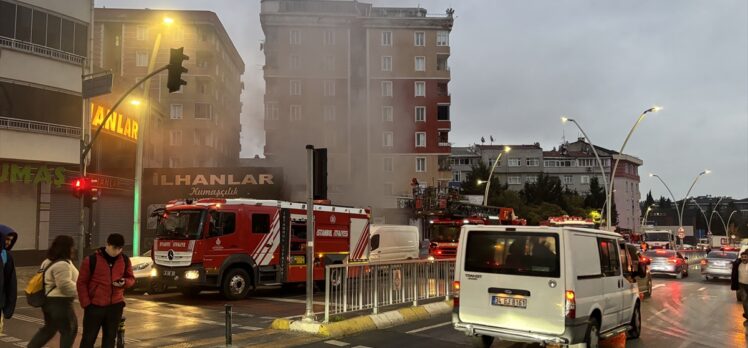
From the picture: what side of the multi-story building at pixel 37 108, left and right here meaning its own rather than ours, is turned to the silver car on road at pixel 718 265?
front

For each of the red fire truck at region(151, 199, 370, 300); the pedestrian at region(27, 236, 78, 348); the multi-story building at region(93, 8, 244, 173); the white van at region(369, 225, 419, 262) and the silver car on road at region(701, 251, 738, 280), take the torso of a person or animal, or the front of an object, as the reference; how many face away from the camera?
1

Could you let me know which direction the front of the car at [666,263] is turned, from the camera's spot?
facing away from the viewer

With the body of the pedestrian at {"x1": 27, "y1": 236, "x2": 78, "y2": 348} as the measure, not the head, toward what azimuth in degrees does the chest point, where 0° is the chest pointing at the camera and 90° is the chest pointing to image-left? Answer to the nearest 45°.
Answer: approximately 270°

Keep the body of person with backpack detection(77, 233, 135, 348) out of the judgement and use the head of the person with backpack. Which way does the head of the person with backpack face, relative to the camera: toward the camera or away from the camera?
toward the camera

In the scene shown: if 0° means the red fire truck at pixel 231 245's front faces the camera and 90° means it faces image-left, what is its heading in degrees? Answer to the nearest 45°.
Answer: approximately 45°

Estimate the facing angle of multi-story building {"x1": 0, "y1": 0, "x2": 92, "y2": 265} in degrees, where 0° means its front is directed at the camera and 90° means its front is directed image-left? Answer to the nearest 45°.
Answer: approximately 315°

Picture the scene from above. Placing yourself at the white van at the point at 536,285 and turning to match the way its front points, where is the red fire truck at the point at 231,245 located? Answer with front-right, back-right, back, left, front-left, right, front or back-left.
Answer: left
